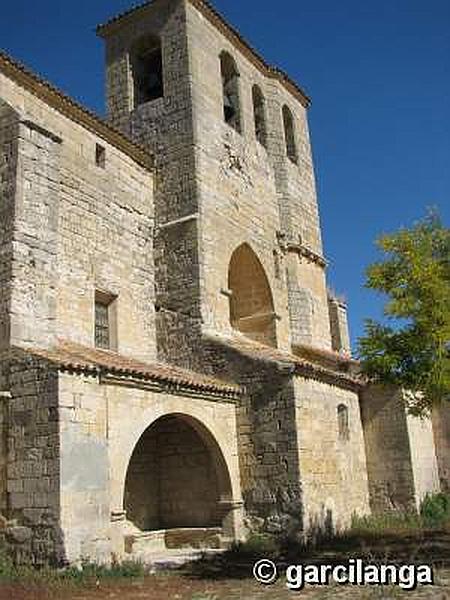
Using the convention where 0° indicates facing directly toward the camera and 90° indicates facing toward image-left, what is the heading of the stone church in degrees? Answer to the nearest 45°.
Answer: approximately 315°
